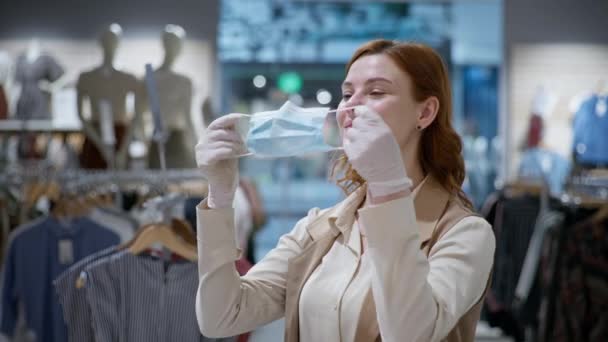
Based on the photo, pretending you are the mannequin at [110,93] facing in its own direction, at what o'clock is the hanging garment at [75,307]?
The hanging garment is roughly at 12 o'clock from the mannequin.

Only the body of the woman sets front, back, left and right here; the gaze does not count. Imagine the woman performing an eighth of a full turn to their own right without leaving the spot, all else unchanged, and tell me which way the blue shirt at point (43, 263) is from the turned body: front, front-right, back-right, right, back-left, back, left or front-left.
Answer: front-right

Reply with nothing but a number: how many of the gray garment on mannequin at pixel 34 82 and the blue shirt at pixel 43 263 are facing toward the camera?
2

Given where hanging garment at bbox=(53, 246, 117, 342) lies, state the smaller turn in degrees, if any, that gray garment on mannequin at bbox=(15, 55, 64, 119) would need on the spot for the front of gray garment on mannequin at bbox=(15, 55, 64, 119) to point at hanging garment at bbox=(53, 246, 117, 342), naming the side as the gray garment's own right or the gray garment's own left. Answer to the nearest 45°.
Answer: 0° — it already faces it

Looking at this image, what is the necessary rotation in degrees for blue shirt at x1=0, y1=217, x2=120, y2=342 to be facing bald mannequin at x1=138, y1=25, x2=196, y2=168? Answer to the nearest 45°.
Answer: approximately 135° to its left

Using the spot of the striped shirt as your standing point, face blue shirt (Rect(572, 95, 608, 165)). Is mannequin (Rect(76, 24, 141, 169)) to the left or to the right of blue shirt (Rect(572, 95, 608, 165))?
left

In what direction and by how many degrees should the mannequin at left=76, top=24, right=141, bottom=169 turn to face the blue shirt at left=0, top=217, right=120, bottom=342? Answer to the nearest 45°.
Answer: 0° — it already faces it

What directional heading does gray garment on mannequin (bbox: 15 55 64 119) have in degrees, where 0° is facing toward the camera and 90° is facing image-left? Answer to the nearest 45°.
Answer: approximately 0°

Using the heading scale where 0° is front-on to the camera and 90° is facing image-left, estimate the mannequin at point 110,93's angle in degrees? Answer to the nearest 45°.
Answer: approximately 0°

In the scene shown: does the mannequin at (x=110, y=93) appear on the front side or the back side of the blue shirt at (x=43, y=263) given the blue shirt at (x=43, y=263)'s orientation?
on the back side

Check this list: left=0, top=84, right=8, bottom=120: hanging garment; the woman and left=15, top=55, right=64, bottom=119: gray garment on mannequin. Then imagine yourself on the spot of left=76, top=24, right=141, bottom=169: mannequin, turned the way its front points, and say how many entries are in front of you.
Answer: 1
